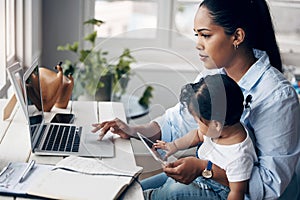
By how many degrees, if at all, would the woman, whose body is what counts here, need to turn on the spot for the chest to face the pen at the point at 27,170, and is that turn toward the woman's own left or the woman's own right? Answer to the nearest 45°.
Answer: approximately 45° to the woman's own left

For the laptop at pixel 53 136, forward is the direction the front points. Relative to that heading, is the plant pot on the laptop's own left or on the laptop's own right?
on the laptop's own left

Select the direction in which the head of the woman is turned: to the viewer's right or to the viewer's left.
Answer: to the viewer's left

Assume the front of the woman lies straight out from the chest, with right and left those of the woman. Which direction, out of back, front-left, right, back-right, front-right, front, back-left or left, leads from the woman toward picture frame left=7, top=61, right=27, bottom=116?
front

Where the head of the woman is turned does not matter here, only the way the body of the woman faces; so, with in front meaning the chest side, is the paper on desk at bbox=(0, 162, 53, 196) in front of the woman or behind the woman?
in front

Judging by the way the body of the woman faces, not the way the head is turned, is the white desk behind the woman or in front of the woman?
in front

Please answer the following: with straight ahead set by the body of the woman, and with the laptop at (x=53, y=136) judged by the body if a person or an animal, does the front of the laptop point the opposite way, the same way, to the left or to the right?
the opposite way

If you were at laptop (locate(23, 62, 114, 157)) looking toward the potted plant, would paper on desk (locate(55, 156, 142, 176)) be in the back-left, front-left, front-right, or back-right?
back-right

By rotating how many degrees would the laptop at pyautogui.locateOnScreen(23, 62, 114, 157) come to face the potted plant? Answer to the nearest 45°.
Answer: approximately 90° to its left

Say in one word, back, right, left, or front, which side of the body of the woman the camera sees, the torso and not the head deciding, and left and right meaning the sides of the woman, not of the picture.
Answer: left

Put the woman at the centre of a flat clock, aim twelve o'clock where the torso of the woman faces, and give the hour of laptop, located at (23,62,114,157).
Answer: The laptop is roughly at 12 o'clock from the woman.

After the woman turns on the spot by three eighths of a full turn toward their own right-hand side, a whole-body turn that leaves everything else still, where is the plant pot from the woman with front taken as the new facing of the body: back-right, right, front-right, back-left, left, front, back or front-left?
left

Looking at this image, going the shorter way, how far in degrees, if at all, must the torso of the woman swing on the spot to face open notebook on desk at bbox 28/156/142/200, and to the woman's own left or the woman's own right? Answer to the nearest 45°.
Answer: approximately 45° to the woman's own left

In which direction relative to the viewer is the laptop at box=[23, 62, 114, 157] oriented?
to the viewer's right

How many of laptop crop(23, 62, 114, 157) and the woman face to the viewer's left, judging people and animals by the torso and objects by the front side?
1
